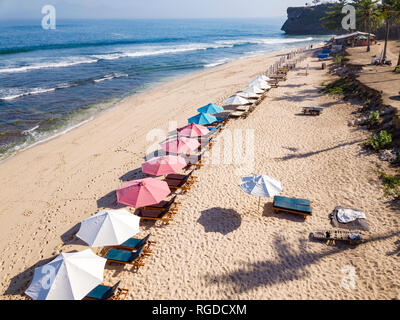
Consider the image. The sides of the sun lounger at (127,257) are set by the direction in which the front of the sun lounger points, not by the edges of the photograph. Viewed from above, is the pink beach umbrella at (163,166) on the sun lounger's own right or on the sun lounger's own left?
on the sun lounger's own right

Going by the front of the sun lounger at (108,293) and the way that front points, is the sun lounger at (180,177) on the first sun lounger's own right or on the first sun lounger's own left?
on the first sun lounger's own right

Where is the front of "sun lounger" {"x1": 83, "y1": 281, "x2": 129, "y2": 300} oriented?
to the viewer's left

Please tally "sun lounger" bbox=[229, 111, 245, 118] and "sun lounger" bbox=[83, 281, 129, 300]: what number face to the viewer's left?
2

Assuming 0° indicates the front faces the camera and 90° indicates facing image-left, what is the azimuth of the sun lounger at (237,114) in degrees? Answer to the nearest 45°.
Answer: approximately 90°

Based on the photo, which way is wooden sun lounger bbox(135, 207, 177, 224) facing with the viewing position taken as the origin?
facing to the left of the viewer

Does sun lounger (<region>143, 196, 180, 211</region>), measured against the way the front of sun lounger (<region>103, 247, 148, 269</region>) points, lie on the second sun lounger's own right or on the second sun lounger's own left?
on the second sun lounger's own right

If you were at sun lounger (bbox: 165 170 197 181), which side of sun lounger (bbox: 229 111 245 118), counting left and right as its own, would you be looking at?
left

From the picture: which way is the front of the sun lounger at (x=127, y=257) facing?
to the viewer's left

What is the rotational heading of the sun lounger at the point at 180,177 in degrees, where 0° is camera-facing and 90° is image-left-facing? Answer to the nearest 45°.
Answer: approximately 90°

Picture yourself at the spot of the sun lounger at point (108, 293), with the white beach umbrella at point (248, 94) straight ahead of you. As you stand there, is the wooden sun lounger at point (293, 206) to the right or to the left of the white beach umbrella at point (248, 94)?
right

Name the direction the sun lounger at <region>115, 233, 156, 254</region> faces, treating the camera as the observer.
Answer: facing to the left of the viewer

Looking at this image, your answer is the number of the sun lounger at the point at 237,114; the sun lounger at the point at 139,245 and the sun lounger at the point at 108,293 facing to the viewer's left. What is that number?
3

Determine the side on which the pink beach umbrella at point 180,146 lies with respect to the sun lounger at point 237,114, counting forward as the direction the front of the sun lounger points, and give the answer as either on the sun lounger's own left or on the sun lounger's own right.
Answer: on the sun lounger's own left
